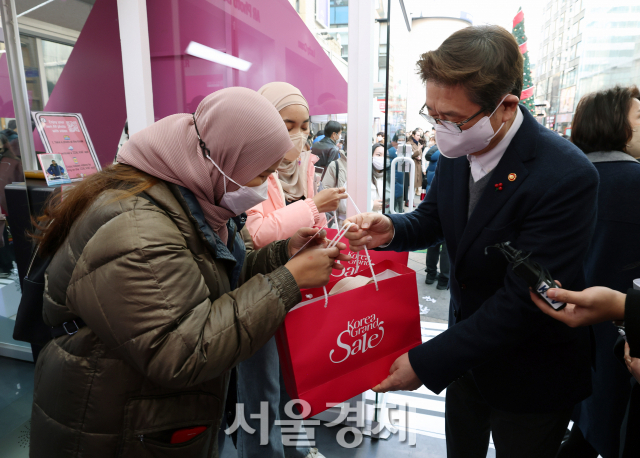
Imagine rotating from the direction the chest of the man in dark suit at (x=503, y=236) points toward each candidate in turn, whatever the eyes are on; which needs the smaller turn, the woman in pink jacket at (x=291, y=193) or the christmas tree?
the woman in pink jacket

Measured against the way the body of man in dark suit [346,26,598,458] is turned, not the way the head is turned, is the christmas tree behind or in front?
behind

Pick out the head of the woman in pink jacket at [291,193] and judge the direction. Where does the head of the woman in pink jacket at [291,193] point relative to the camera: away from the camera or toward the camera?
toward the camera

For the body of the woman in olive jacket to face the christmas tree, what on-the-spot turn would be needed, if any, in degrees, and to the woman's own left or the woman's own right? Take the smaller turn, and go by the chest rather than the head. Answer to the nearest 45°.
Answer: approximately 45° to the woman's own left

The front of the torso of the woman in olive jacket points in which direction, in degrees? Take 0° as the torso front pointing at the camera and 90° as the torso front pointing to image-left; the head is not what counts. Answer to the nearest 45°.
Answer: approximately 270°

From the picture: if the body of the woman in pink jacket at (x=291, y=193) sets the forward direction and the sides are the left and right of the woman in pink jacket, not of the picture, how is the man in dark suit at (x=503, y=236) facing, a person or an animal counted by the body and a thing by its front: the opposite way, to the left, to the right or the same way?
to the right

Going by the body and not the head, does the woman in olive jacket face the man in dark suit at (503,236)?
yes

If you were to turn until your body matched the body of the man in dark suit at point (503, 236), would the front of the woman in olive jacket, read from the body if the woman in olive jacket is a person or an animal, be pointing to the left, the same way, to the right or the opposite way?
the opposite way

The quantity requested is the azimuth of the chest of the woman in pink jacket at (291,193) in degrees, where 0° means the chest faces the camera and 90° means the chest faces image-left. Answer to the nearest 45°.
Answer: approximately 315°

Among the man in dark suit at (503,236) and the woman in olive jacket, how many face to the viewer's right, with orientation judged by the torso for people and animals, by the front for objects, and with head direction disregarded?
1

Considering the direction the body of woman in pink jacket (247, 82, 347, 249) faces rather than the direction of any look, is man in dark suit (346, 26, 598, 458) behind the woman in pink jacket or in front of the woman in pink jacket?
in front

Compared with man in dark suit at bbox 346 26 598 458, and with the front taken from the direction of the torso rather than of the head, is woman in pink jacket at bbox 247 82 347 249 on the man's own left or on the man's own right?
on the man's own right

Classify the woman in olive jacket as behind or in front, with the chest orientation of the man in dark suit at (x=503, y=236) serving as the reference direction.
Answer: in front

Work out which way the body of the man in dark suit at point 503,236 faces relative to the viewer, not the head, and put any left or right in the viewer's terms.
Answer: facing the viewer and to the left of the viewer

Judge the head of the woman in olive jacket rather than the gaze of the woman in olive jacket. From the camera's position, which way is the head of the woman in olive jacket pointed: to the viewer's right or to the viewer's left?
to the viewer's right
